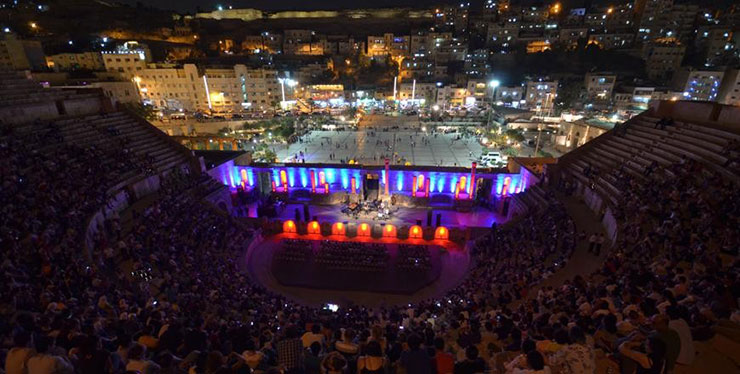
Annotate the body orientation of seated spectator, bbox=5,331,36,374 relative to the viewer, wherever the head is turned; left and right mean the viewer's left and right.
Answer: facing away from the viewer and to the right of the viewer

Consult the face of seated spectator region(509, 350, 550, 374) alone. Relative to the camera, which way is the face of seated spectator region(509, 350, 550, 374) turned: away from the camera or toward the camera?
away from the camera

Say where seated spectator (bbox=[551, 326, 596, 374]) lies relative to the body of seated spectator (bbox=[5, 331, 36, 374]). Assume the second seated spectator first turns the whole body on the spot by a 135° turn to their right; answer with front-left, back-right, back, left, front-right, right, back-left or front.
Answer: front-left

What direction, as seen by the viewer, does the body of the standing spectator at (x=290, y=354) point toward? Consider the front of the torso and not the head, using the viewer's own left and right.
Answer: facing away from the viewer

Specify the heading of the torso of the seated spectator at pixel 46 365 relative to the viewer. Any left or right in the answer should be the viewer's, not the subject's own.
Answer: facing away from the viewer and to the right of the viewer

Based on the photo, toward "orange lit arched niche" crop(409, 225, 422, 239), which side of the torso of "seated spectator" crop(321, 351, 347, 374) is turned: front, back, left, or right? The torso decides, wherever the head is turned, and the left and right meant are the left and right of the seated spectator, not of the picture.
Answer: front

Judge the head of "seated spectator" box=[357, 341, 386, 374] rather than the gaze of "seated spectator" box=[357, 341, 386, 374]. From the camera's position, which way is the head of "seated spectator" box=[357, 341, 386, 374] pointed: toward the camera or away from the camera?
away from the camera

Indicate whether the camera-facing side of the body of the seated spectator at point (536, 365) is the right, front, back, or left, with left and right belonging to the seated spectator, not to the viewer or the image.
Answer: back

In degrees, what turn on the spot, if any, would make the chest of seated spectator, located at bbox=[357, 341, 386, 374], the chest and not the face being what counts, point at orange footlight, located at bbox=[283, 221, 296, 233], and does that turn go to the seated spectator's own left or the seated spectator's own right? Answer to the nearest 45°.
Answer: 0° — they already face it

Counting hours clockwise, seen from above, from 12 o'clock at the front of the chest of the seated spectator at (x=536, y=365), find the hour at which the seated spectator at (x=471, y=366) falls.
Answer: The seated spectator at (x=471, y=366) is roughly at 9 o'clock from the seated spectator at (x=536, y=365).

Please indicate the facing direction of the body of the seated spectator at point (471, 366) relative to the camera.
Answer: away from the camera

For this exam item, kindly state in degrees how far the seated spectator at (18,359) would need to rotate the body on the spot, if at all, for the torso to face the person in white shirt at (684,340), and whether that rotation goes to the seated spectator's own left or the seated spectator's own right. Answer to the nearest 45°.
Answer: approximately 90° to the seated spectator's own right

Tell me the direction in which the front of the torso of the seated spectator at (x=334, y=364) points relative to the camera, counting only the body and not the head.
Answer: away from the camera

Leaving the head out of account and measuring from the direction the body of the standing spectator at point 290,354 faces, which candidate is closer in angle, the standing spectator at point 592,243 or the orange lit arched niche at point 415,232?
the orange lit arched niche

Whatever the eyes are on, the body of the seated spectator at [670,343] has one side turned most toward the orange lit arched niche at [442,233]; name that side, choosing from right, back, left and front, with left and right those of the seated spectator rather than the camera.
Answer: front

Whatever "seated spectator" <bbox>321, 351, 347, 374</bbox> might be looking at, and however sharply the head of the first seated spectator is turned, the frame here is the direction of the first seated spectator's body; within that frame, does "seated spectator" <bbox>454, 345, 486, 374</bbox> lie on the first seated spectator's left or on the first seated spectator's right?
on the first seated spectator's right

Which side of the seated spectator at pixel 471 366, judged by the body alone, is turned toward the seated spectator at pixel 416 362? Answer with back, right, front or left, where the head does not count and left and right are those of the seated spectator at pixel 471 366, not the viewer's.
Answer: left
